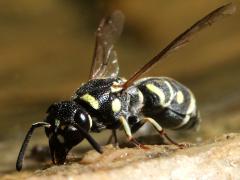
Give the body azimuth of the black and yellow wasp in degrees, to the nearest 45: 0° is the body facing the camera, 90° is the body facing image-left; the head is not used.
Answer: approximately 45°
